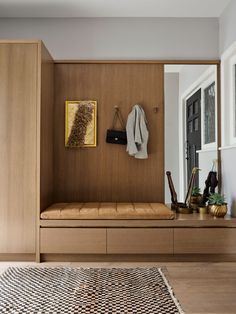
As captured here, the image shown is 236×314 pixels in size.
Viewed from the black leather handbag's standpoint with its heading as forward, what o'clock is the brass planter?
The brass planter is roughly at 10 o'clock from the black leather handbag.

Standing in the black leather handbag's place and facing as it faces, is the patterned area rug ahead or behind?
ahead

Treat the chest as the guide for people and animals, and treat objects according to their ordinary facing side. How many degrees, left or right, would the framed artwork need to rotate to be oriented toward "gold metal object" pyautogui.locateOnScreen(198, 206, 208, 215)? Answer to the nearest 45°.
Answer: approximately 90° to its left

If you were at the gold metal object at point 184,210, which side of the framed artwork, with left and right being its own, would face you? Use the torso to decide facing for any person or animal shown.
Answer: left

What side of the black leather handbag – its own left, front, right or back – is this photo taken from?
front

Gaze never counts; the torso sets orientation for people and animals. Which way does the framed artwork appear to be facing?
toward the camera

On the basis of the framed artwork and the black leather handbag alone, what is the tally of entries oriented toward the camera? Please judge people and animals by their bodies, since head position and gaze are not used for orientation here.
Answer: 2

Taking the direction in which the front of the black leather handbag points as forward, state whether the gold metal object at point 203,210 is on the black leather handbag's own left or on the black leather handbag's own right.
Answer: on the black leather handbag's own left

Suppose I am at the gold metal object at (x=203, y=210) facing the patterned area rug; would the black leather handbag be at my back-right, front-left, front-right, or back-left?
front-right

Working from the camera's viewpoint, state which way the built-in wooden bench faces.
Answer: facing the viewer

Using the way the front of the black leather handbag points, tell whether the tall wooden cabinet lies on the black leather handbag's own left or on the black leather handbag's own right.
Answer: on the black leather handbag's own right

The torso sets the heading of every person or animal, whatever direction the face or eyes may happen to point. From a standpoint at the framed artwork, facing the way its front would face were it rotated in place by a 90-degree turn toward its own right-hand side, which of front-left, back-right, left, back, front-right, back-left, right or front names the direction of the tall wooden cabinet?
front-left
